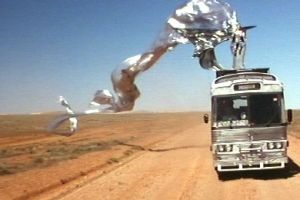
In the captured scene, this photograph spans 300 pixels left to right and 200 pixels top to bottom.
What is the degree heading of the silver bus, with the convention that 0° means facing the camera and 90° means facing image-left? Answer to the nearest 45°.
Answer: approximately 0°
